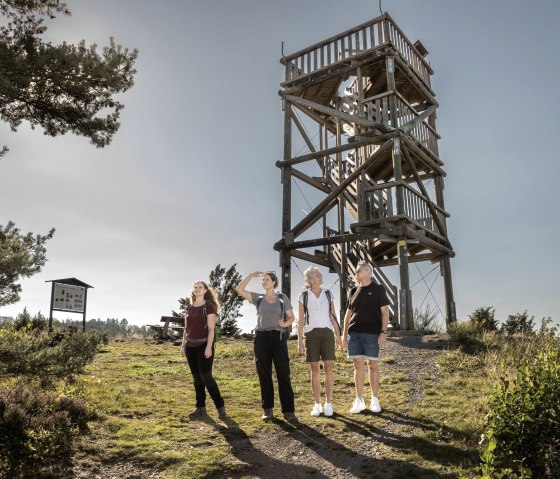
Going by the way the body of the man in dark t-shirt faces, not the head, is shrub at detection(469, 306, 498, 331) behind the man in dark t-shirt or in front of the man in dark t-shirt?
behind

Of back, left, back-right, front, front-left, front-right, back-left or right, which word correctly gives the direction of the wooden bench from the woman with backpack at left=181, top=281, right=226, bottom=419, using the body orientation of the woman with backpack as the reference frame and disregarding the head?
back-right

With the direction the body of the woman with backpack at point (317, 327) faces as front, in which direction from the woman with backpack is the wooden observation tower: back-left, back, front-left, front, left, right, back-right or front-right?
back

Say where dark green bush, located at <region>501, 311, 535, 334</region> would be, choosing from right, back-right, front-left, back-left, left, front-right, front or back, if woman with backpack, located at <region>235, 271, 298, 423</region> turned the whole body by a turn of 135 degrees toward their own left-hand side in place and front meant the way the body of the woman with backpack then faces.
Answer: front

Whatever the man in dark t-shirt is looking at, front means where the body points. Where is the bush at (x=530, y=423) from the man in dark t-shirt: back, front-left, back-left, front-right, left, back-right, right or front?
left

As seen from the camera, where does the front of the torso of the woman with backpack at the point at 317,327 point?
toward the camera

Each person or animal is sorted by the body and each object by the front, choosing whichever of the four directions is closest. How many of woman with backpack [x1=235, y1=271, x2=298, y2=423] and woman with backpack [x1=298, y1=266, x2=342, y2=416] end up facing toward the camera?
2

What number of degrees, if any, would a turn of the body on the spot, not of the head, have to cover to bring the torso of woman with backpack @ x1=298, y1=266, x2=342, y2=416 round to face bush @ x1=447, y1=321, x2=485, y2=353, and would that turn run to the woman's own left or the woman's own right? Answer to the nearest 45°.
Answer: approximately 135° to the woman's own left

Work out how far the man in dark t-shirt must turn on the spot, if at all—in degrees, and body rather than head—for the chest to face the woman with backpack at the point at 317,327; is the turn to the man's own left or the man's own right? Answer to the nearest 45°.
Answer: approximately 45° to the man's own right

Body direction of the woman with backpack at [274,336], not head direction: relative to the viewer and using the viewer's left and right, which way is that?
facing the viewer

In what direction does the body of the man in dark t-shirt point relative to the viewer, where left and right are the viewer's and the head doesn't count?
facing the viewer and to the left of the viewer
